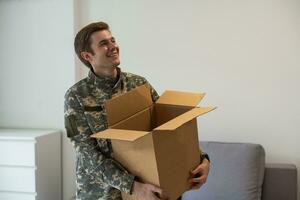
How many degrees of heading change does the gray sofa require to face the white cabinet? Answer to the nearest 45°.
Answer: approximately 90° to its right

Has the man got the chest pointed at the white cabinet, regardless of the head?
no

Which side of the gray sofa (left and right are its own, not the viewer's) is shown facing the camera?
front

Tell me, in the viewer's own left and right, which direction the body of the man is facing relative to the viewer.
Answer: facing the viewer and to the right of the viewer
